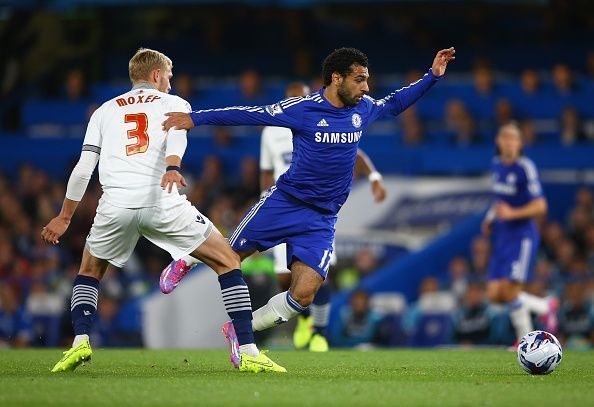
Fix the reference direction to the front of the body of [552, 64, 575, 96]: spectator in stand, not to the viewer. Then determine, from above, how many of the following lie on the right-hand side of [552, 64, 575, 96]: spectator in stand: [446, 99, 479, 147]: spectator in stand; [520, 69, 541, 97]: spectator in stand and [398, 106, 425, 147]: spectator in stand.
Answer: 3

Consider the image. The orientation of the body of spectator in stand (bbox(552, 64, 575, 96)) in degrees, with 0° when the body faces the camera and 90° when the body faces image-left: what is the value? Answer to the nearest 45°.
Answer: approximately 0°

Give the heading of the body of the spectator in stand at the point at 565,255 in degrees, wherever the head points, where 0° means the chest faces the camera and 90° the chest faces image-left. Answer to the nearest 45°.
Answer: approximately 0°
